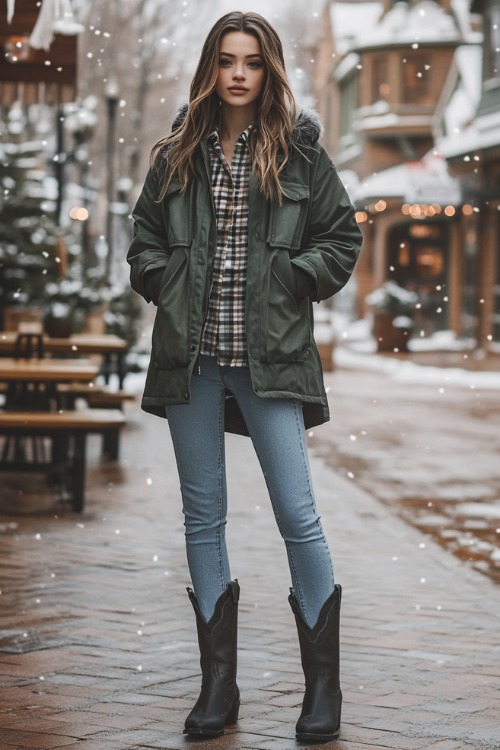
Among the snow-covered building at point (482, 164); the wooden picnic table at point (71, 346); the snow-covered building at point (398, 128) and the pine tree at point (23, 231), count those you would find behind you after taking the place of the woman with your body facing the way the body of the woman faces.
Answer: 4

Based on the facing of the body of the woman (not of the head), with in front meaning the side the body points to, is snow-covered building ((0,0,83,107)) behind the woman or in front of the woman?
behind

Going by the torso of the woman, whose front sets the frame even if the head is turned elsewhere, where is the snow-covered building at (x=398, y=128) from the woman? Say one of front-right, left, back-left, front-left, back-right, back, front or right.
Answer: back

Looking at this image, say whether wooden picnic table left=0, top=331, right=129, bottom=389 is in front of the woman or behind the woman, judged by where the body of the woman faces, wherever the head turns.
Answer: behind

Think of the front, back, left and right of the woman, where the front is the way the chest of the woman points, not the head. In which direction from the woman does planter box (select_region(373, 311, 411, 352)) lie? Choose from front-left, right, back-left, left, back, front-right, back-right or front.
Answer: back

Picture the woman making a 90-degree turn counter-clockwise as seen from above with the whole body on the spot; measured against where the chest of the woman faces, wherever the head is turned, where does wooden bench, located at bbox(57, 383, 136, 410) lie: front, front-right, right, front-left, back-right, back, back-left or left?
left

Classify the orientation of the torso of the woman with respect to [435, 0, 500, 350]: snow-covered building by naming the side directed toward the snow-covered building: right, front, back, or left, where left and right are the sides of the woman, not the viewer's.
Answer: back

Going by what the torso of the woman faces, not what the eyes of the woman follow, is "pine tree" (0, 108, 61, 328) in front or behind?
behind

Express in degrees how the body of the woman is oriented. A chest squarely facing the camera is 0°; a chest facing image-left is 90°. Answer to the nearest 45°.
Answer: approximately 0°
